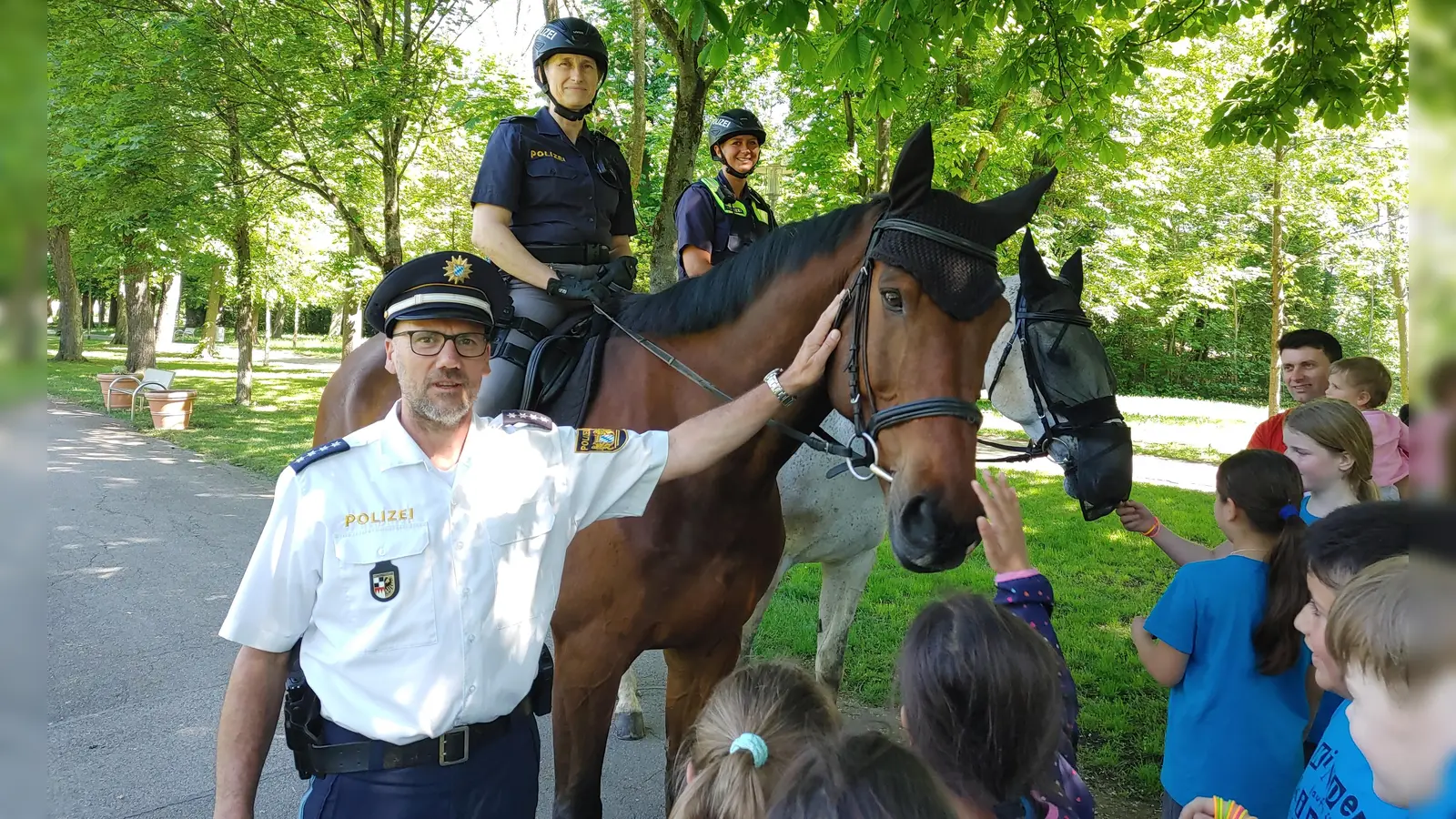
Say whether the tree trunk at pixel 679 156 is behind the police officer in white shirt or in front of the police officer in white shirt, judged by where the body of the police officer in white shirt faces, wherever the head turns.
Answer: behind

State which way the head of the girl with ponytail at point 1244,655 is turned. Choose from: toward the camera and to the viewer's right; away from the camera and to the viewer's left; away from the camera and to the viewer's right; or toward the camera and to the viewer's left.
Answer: away from the camera and to the viewer's left

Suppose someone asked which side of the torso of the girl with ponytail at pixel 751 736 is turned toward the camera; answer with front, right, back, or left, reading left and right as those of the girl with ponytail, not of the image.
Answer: back

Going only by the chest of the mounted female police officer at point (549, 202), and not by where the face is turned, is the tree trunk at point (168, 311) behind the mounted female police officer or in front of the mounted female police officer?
behind

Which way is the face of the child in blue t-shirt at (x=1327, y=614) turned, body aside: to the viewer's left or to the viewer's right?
to the viewer's left

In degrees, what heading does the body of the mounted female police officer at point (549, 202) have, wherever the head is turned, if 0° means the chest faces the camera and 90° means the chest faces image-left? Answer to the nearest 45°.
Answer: approximately 315°

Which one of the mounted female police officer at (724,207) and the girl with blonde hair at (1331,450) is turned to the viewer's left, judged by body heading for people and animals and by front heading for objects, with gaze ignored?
the girl with blonde hair
